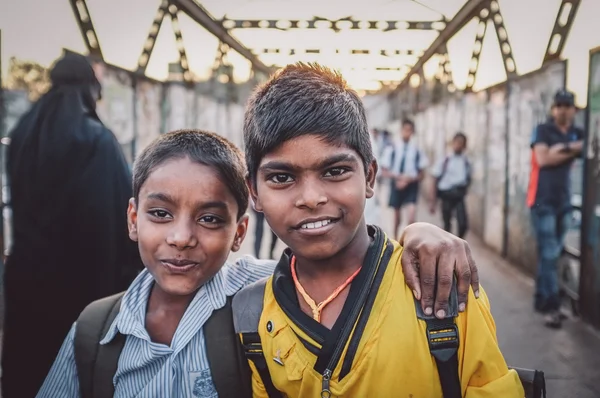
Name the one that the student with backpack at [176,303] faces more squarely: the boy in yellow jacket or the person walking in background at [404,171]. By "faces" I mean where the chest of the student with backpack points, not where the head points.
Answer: the boy in yellow jacket

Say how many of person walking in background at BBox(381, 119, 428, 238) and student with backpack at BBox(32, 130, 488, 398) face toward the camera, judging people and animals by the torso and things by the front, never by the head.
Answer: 2

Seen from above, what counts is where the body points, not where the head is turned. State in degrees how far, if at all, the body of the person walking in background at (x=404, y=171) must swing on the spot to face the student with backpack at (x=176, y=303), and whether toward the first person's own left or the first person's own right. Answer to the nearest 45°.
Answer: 0° — they already face them

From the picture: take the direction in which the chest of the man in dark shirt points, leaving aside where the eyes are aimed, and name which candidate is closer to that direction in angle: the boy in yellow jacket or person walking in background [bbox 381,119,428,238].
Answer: the boy in yellow jacket

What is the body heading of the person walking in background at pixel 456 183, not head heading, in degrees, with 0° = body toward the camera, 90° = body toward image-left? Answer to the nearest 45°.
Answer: approximately 0°

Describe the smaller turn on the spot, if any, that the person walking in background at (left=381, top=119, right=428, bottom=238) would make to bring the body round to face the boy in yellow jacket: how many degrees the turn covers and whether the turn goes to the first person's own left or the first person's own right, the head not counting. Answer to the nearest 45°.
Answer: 0° — they already face them

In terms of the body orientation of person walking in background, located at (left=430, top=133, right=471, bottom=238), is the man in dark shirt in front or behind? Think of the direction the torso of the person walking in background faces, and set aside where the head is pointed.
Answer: in front
